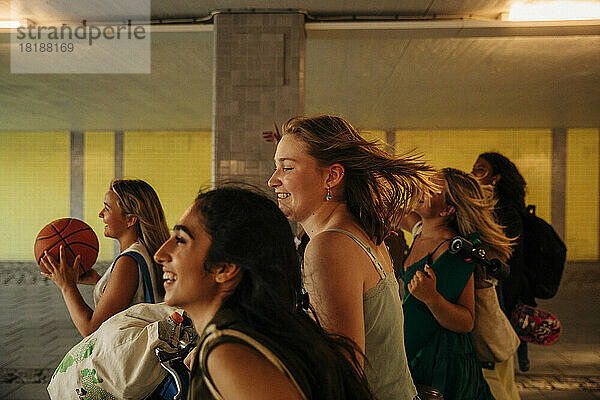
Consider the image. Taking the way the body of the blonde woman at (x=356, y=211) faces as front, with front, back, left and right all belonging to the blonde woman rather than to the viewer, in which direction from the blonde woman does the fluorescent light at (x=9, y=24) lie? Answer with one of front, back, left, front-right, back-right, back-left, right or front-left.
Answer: front-right

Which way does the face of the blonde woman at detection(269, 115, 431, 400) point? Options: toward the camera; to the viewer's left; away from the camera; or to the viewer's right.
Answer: to the viewer's left

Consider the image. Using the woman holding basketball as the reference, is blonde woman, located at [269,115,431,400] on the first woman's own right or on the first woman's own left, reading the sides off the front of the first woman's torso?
on the first woman's own left

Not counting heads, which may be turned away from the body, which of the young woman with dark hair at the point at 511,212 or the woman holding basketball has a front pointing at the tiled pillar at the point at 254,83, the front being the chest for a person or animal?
the young woman with dark hair

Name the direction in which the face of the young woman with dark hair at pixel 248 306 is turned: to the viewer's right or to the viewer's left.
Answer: to the viewer's left

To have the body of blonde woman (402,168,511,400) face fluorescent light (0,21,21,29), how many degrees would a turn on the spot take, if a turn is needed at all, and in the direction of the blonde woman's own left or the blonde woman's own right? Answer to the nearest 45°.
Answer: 0° — they already face it

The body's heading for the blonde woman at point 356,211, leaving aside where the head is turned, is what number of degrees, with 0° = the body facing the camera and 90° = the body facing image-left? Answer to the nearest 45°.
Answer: approximately 90°

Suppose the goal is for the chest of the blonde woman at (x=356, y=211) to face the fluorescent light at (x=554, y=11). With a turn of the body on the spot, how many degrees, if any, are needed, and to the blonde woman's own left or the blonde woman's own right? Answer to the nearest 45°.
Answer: approximately 135° to the blonde woman's own right

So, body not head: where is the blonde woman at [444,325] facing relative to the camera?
to the viewer's left

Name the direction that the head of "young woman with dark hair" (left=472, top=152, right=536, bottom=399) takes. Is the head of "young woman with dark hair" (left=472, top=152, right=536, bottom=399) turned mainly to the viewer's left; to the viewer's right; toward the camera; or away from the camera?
to the viewer's left

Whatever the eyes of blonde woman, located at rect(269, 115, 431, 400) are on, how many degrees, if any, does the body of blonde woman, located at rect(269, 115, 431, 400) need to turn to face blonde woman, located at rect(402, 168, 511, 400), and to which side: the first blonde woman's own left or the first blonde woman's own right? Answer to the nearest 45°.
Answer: approximately 135° to the first blonde woman's own right

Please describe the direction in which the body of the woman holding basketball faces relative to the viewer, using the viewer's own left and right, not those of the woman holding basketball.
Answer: facing to the left of the viewer

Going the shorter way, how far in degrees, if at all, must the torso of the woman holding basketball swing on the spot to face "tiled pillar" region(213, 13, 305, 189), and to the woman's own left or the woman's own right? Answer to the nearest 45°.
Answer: approximately 135° to the woman's own right

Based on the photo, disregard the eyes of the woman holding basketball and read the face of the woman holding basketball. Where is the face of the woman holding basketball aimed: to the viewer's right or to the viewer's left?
to the viewer's left
